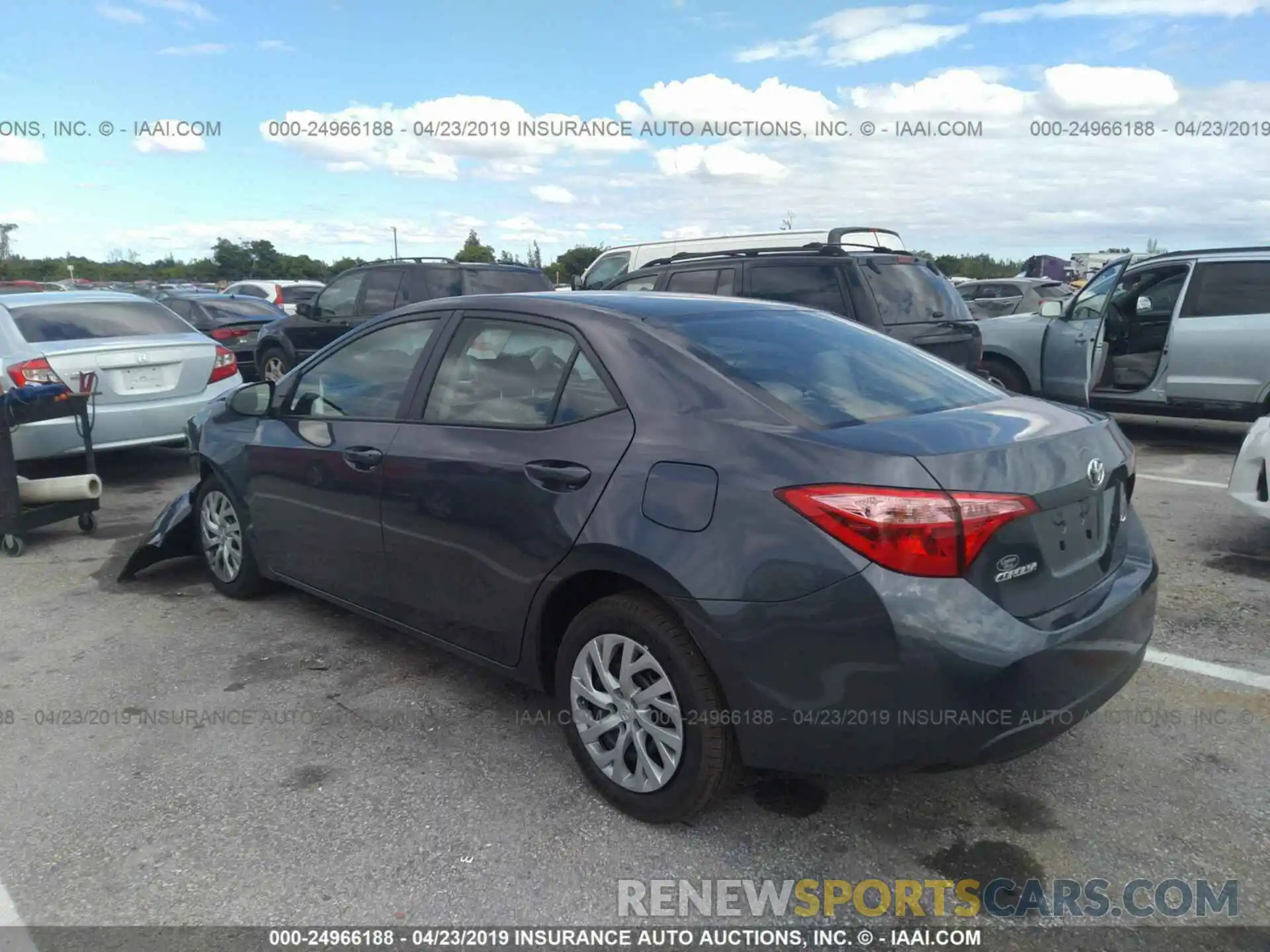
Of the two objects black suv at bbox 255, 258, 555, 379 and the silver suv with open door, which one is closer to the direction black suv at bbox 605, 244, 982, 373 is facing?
the black suv

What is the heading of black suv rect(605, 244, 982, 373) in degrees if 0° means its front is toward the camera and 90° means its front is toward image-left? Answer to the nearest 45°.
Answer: approximately 135°

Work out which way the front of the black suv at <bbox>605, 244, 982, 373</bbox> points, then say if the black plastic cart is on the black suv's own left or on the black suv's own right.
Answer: on the black suv's own left

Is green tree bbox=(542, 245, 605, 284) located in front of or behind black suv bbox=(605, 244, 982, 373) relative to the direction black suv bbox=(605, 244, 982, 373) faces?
in front
